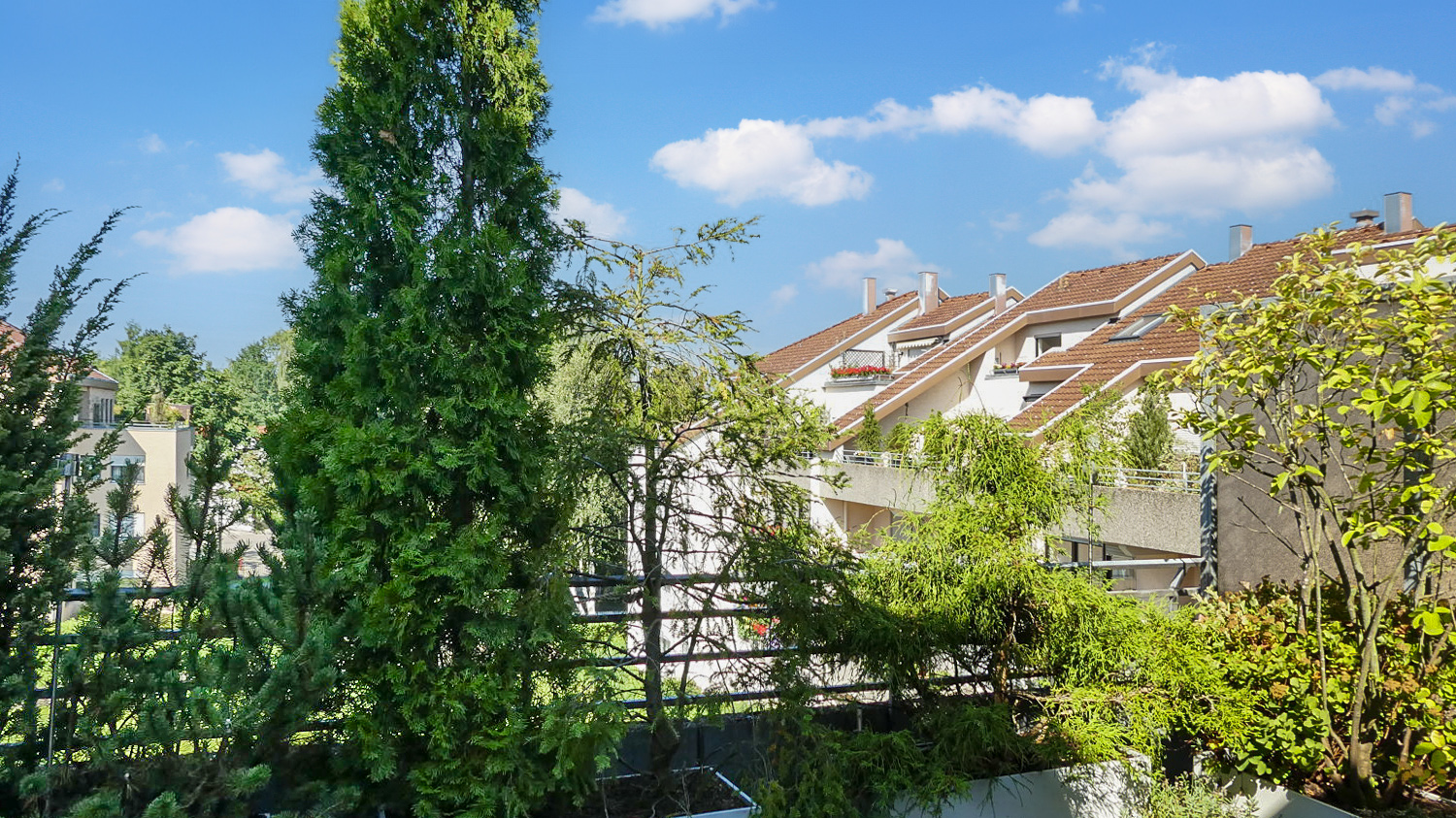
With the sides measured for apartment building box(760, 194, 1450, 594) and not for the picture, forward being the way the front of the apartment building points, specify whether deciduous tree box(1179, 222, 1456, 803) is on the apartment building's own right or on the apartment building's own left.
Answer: on the apartment building's own left

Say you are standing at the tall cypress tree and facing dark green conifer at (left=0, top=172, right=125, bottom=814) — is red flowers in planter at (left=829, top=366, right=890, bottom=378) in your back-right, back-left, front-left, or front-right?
back-right

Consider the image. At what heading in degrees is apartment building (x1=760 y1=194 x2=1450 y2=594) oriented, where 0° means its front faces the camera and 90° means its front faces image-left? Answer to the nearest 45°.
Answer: approximately 45°

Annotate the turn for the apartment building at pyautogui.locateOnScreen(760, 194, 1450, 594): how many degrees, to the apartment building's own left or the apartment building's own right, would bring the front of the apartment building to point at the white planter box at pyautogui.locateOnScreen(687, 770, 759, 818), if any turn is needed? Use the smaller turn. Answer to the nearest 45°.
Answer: approximately 45° to the apartment building's own left

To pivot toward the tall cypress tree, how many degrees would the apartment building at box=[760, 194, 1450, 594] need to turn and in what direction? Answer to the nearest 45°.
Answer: approximately 45° to its left
